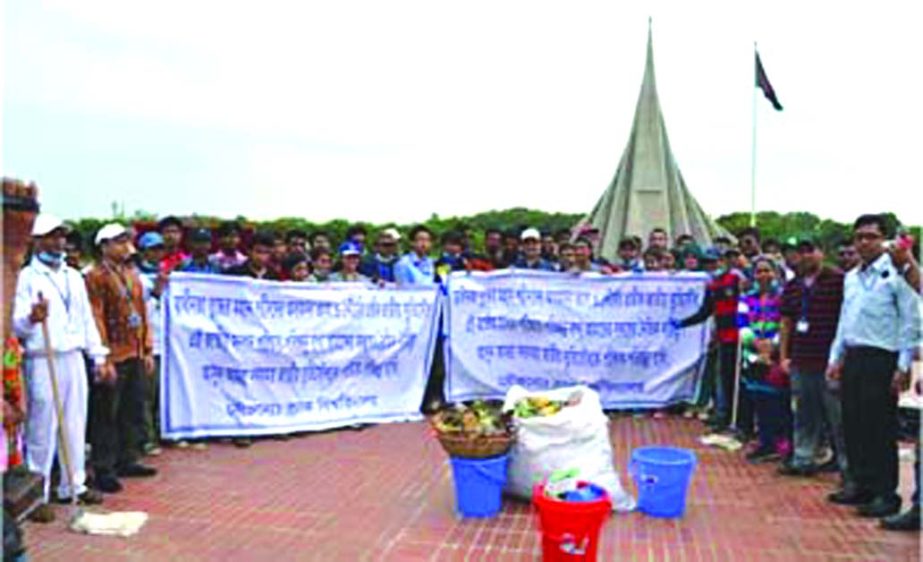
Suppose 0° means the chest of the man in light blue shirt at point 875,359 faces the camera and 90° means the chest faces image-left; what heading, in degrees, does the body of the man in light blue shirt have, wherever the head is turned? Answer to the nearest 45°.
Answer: approximately 45°

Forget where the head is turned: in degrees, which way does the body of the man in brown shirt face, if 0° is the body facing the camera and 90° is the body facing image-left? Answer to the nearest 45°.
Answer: approximately 315°

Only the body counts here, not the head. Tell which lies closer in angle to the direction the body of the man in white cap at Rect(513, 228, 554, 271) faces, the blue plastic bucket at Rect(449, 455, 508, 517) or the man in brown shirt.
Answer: the blue plastic bucket

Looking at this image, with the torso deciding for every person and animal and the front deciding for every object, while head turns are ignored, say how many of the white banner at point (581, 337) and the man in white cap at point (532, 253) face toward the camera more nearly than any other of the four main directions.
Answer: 2

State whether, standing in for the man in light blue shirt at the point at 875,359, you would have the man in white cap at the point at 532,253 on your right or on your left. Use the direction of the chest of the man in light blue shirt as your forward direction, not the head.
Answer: on your right

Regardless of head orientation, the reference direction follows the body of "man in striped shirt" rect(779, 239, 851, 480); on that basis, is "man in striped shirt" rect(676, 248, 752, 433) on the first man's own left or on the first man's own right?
on the first man's own right

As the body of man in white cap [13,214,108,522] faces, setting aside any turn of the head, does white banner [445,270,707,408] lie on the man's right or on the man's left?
on the man's left
